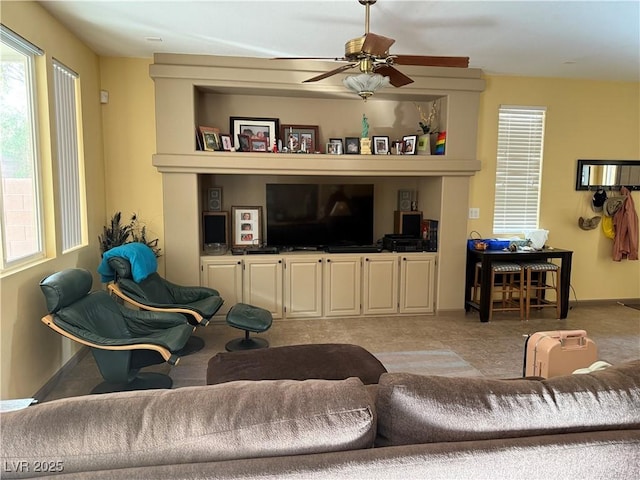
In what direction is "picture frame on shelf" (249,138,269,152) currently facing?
toward the camera

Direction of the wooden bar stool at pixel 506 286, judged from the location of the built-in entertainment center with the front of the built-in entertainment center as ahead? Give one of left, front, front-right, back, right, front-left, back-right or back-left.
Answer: left

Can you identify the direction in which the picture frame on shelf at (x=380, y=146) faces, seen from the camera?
facing the viewer

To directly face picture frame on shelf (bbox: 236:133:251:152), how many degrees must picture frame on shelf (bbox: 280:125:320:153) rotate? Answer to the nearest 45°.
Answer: approximately 90° to its right

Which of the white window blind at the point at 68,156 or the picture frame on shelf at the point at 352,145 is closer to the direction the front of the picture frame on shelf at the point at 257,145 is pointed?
the white window blind

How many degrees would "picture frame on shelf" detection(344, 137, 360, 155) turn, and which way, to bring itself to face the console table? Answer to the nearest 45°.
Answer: approximately 90° to its left

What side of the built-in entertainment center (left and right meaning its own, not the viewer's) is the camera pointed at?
front

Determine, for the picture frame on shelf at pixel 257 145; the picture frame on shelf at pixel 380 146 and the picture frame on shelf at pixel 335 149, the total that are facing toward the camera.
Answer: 3

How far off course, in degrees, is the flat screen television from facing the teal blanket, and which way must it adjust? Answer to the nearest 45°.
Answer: approximately 45° to its right

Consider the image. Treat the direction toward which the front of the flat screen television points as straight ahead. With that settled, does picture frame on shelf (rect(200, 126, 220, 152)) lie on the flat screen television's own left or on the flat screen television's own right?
on the flat screen television's own right

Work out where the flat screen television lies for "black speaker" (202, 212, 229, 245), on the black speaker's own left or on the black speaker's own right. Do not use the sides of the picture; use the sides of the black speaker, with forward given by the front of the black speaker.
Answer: on the black speaker's own left
